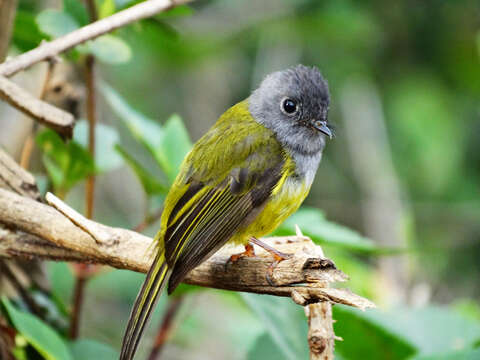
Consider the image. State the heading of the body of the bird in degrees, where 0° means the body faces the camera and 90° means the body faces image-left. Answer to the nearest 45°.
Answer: approximately 270°

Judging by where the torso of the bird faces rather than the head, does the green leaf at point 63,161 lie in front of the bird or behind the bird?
behind

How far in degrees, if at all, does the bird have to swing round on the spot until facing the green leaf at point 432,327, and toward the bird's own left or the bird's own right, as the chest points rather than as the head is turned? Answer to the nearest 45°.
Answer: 0° — it already faces it

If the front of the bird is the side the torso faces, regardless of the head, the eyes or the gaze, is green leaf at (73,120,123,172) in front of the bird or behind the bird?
behind

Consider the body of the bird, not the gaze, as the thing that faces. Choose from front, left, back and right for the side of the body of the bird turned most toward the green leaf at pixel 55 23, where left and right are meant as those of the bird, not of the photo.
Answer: back

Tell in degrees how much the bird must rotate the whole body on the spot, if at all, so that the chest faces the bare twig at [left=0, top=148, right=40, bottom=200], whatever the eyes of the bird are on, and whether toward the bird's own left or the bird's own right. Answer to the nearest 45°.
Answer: approximately 180°

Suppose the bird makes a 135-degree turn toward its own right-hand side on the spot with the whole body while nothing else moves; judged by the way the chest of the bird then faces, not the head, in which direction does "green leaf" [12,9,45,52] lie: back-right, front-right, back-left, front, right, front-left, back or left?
front-right
